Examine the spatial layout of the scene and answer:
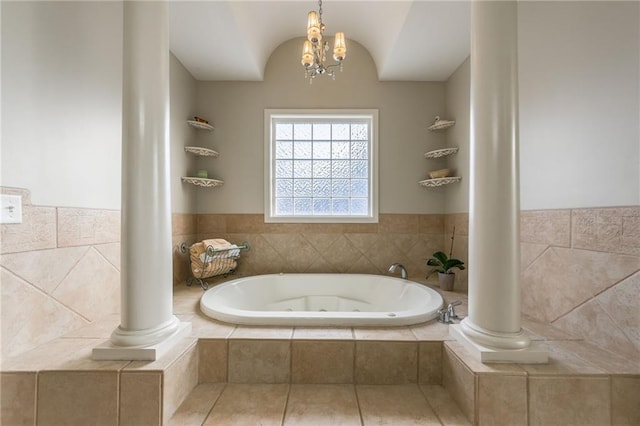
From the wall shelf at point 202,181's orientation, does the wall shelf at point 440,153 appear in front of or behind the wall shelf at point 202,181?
in front

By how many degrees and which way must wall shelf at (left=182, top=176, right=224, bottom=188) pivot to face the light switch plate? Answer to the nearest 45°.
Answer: approximately 90° to its right

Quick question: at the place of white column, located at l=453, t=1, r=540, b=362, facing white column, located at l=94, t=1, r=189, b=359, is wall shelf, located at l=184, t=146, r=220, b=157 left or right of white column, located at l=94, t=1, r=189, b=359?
right

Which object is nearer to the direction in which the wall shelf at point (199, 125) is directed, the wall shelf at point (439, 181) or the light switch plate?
the wall shelf

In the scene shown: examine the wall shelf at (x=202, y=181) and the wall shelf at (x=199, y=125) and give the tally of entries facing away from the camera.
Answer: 0

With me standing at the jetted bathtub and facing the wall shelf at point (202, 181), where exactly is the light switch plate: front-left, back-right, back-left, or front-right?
front-left

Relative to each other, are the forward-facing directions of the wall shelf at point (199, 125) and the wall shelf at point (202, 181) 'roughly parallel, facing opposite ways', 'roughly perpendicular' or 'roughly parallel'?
roughly parallel

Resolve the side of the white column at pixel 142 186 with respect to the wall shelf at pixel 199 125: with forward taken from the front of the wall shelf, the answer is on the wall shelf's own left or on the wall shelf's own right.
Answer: on the wall shelf's own right

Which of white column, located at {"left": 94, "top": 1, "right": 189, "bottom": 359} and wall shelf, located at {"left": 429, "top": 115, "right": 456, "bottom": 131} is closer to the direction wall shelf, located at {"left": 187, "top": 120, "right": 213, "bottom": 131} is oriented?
the wall shelf

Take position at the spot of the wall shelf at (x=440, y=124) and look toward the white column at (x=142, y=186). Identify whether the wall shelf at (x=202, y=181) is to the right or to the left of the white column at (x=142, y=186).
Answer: right

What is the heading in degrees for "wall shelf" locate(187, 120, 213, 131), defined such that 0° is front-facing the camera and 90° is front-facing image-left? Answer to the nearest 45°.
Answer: approximately 315°

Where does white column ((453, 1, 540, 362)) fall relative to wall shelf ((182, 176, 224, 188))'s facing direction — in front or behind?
in front
